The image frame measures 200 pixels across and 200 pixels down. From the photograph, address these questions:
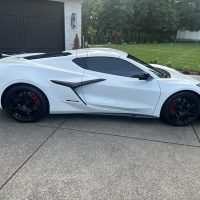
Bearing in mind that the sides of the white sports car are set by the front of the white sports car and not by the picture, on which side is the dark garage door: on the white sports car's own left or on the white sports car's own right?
on the white sports car's own left

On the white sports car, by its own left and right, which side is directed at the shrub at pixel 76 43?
left

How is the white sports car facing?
to the viewer's right

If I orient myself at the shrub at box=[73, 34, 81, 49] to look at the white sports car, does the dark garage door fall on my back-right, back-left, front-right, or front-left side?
front-right

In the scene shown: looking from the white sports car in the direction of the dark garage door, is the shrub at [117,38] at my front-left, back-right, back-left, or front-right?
front-right

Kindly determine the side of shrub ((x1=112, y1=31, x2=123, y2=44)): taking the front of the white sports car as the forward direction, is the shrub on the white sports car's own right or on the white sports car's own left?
on the white sports car's own left
